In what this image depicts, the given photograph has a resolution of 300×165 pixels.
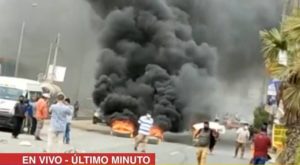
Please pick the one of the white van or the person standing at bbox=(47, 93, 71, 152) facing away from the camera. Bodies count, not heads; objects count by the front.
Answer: the person standing

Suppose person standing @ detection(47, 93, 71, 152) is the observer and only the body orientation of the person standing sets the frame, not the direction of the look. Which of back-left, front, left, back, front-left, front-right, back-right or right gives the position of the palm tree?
back-right

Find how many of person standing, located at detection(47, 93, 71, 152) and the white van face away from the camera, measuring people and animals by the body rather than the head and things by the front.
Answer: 1

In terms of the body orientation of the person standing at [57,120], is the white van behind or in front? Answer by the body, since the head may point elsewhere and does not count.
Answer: in front

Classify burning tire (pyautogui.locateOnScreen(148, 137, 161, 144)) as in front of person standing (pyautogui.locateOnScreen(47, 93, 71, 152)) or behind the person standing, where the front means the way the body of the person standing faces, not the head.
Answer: in front

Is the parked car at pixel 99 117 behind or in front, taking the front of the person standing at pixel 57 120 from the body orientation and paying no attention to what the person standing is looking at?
in front

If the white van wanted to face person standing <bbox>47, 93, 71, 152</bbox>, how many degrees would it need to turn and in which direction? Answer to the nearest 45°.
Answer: approximately 45° to its left

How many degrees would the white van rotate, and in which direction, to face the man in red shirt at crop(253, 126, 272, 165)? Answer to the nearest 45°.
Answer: approximately 90° to its left

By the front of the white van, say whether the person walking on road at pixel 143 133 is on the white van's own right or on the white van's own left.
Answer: on the white van's own left

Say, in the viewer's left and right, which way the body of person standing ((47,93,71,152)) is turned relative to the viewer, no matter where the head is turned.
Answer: facing away from the viewer

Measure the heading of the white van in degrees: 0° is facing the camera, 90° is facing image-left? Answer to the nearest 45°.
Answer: approximately 45°

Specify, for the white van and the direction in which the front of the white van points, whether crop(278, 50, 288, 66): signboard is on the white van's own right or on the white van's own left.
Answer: on the white van's own left
